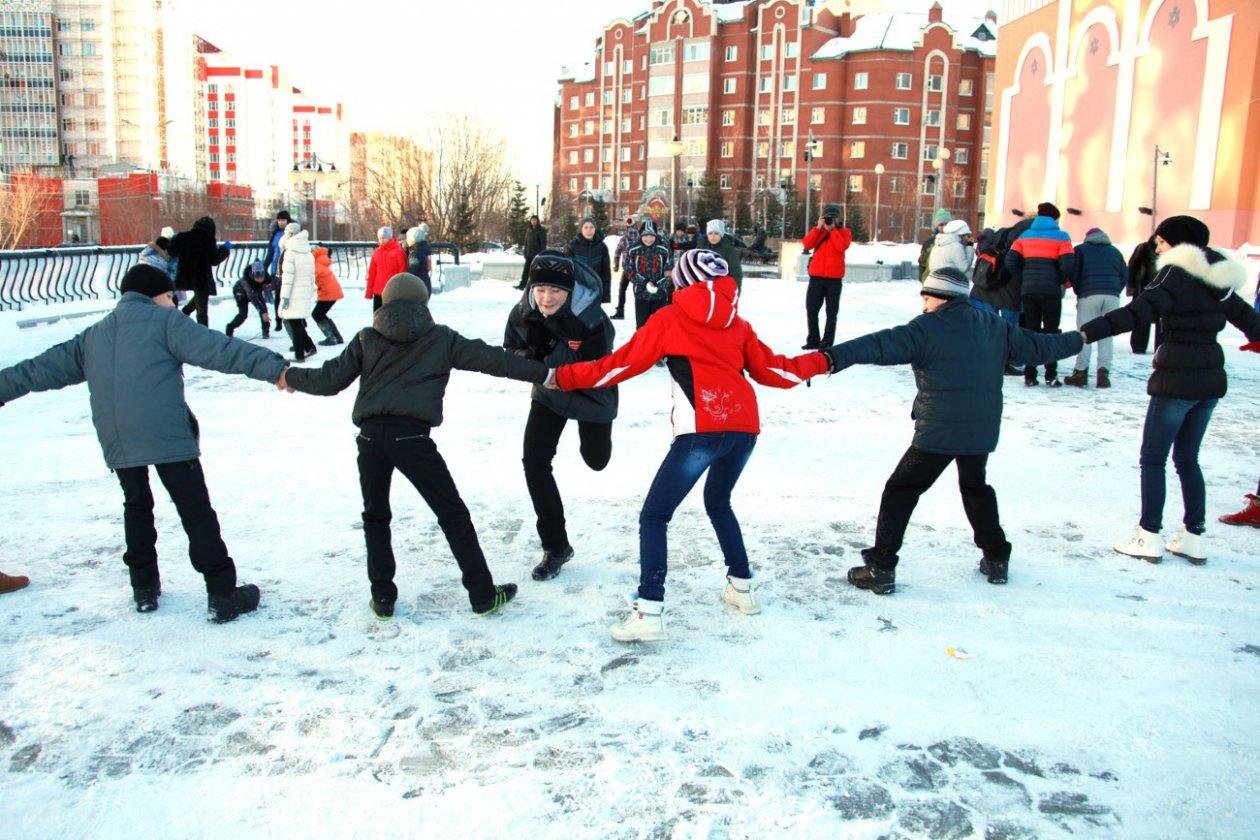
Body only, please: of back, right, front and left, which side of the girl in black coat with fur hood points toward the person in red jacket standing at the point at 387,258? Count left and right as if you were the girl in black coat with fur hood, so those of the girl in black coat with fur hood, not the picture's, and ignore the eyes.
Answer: front

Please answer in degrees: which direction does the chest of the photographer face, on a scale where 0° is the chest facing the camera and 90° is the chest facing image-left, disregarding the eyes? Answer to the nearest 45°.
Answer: approximately 0°

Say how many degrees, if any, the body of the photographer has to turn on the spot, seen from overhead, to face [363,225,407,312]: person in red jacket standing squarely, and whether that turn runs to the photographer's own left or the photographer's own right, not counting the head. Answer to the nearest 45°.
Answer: approximately 90° to the photographer's own right

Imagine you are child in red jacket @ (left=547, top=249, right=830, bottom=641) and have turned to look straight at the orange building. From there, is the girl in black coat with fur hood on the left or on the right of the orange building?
right

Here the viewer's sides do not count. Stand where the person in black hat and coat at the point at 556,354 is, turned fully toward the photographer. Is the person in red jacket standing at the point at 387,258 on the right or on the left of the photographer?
left

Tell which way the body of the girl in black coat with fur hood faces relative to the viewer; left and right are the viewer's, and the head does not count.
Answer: facing away from the viewer and to the left of the viewer

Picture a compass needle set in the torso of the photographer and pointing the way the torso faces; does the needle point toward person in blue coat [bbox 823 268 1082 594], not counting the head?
yes
